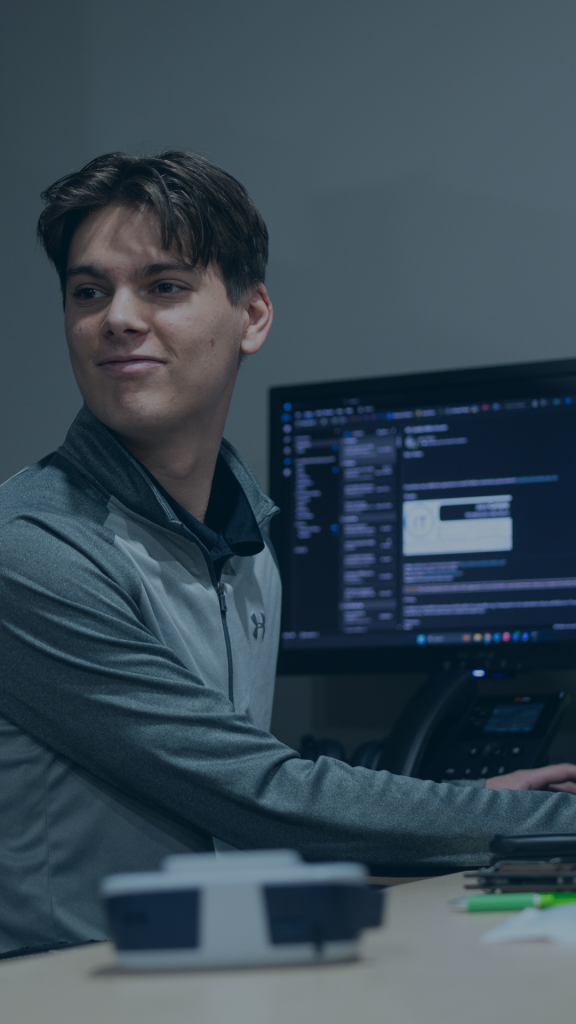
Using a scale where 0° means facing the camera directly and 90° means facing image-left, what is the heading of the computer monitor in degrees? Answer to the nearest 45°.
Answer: approximately 45°

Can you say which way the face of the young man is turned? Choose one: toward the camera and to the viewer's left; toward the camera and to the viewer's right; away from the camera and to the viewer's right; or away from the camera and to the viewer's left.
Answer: toward the camera and to the viewer's left

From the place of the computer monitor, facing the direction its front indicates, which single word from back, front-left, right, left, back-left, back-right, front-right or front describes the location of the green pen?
front-left

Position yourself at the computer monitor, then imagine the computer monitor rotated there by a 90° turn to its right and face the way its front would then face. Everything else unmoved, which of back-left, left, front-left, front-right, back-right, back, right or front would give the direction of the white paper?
back-left

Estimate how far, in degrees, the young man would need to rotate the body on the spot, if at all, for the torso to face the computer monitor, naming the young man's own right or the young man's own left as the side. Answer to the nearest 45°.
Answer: approximately 90° to the young man's own left

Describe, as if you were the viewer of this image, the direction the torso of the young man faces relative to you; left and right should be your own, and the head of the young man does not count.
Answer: facing the viewer and to the right of the viewer

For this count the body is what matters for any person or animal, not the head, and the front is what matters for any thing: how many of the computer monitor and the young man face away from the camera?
0

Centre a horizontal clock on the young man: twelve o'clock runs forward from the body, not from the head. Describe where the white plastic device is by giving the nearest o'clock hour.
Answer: The white plastic device is roughly at 1 o'clock from the young man.

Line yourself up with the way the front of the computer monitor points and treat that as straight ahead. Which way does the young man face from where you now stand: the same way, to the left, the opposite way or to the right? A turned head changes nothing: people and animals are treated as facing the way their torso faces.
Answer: to the left
